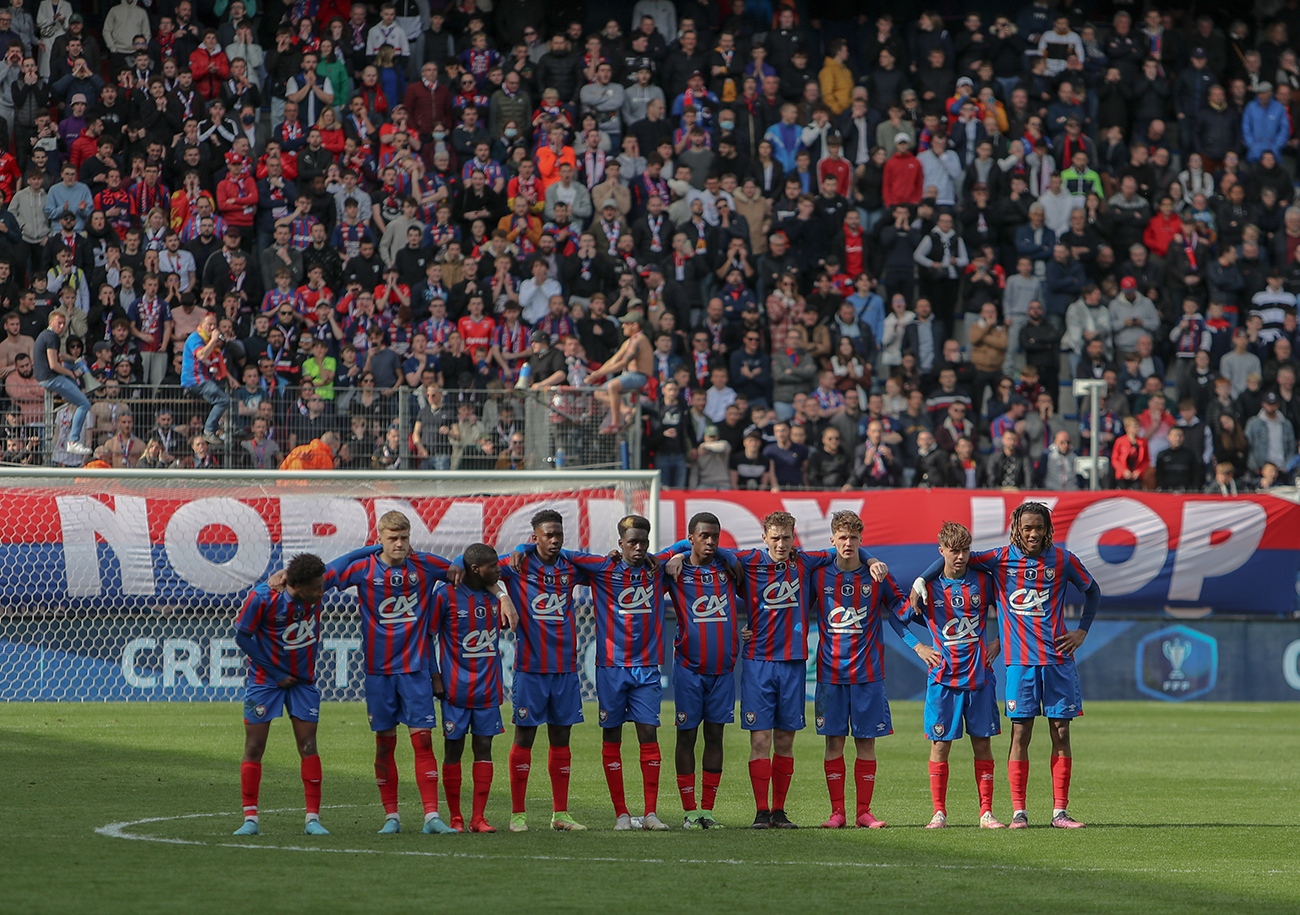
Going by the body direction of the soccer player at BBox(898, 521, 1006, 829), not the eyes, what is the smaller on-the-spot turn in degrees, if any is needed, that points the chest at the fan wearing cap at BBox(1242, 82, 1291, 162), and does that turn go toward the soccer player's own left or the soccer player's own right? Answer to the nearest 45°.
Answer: approximately 180°

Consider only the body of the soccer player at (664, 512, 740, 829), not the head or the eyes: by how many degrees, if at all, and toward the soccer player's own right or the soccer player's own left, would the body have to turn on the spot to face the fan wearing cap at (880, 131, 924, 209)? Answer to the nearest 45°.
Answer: approximately 180°

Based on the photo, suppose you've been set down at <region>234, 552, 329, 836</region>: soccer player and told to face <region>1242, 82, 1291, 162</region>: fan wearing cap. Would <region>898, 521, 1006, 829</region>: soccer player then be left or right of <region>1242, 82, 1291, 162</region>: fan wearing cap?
right

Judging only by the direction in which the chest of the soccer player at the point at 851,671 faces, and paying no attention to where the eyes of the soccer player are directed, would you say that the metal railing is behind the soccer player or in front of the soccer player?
behind

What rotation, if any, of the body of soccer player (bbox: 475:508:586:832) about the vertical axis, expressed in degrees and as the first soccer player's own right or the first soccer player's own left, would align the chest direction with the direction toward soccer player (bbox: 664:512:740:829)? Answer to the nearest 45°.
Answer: approximately 90° to the first soccer player's own left

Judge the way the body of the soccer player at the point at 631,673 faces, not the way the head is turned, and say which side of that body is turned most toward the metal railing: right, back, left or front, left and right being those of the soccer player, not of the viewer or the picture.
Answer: back

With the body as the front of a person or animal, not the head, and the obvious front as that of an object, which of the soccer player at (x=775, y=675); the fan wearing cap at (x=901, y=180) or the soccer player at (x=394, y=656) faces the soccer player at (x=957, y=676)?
the fan wearing cap

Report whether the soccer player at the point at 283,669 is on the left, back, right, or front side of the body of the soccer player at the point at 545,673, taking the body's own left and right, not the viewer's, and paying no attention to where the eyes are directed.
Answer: right

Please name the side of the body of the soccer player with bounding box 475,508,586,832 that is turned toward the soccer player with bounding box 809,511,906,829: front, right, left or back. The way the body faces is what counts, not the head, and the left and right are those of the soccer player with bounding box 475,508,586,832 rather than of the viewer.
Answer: left

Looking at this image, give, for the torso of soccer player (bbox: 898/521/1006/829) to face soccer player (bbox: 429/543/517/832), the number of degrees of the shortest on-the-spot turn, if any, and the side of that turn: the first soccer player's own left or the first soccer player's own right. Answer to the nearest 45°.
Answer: approximately 90° to the first soccer player's own right
